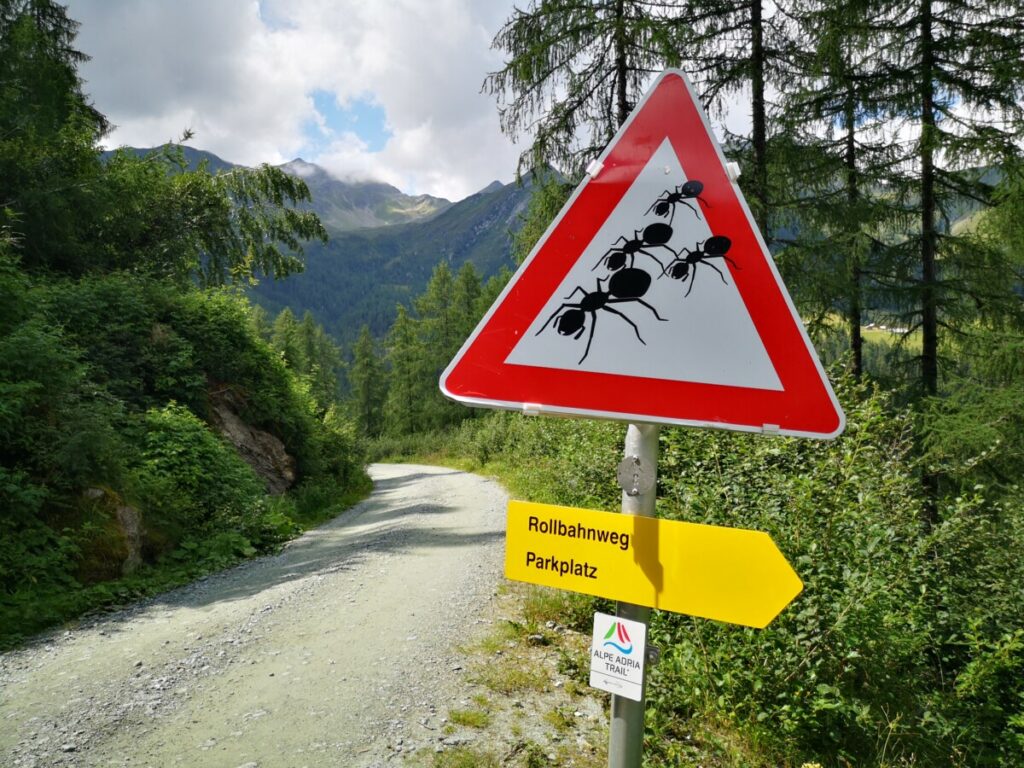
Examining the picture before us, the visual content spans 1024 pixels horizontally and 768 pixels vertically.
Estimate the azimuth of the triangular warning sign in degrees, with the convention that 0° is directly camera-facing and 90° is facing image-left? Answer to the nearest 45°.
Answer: approximately 0°

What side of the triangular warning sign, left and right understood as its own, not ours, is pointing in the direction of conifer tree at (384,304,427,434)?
back

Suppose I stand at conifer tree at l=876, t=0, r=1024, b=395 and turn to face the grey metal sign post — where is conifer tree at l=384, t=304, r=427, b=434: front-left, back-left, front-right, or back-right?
back-right

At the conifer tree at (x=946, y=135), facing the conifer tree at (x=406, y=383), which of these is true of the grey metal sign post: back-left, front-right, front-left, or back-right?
back-left
